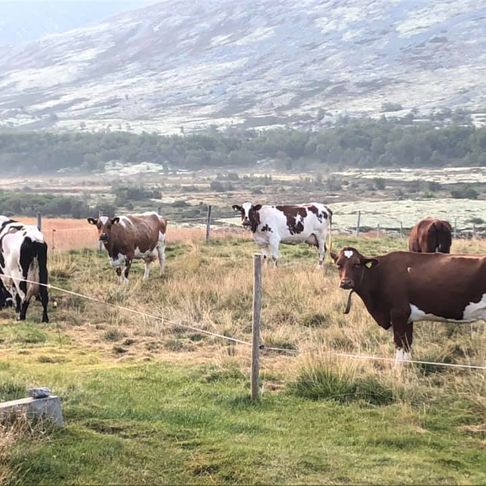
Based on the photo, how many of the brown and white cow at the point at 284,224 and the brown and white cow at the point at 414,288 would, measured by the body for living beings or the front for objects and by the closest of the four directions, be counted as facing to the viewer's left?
2

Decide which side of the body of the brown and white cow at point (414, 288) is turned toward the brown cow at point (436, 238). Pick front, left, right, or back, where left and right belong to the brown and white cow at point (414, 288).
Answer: right

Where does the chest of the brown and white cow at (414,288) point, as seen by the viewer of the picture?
to the viewer's left

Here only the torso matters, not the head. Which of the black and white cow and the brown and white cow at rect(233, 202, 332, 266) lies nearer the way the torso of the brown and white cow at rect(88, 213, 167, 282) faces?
the black and white cow

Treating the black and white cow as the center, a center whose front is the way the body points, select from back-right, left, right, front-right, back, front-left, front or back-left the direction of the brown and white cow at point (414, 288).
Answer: back

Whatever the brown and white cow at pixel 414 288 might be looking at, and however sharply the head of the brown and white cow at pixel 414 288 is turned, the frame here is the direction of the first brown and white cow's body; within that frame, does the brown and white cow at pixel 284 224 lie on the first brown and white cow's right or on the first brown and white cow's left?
on the first brown and white cow's right

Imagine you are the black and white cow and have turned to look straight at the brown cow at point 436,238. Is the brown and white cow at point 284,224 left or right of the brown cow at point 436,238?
left

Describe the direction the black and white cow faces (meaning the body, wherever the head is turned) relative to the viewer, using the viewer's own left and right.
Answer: facing away from the viewer and to the left of the viewer

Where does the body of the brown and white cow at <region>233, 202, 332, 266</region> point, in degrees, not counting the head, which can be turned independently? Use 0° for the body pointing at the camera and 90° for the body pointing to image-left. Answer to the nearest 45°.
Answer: approximately 90°
